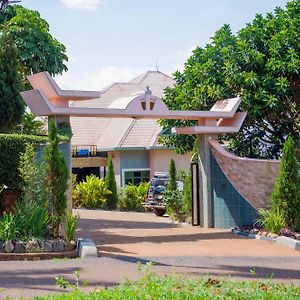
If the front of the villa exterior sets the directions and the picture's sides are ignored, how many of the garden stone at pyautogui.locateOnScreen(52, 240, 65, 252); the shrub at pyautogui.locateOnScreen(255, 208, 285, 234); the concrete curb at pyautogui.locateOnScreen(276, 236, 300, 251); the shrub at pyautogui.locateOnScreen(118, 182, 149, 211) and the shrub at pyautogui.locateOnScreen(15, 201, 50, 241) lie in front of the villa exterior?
5

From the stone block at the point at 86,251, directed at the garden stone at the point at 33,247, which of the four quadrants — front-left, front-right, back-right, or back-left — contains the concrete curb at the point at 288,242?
back-right

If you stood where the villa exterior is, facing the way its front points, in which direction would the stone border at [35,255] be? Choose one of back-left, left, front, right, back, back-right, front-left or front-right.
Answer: front

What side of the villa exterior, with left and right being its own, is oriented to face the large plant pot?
front

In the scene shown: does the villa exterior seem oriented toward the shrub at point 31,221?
yes

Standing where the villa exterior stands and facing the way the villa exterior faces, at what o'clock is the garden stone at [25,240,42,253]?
The garden stone is roughly at 12 o'clock from the villa exterior.

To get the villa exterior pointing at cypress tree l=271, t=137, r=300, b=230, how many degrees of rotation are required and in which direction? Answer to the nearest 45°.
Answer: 0° — it already faces it

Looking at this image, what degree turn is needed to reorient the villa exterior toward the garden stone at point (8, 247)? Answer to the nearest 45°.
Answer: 0° — it already faces it

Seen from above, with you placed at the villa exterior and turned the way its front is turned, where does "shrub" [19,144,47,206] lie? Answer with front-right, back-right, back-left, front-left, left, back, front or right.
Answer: front

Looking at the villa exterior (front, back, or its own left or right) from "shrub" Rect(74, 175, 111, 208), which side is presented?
front

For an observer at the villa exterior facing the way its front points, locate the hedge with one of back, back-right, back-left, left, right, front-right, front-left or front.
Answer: front

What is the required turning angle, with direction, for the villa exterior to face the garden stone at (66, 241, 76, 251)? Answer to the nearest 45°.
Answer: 0° — it already faces it

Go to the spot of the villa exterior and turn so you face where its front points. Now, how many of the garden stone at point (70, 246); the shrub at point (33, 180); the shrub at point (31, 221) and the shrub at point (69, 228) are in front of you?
4

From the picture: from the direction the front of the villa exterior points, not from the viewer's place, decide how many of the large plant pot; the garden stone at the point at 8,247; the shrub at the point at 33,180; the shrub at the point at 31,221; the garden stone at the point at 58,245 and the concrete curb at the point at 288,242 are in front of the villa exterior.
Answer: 6

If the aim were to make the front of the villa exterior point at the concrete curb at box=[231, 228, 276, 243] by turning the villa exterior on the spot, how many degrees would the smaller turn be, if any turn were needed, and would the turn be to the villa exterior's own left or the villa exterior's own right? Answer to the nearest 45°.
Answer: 0° — it already faces it

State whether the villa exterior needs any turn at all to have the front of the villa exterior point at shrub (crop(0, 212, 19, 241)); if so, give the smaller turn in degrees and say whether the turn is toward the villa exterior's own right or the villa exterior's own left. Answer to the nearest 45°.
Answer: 0° — it already faces it

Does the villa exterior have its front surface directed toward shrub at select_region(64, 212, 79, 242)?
yes

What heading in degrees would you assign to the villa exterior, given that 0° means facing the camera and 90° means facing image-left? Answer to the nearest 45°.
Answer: approximately 0°
